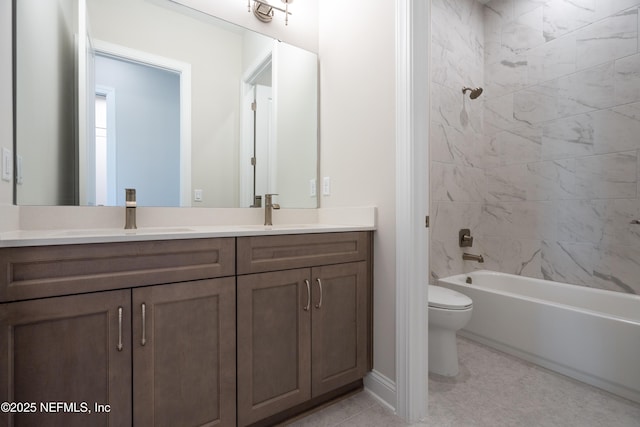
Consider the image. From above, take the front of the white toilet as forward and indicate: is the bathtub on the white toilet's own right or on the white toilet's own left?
on the white toilet's own left

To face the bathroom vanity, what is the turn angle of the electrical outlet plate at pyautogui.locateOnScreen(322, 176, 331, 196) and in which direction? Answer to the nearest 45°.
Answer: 0° — it already faces it

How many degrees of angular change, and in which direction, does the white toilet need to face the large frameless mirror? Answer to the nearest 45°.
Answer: approximately 90° to its right
